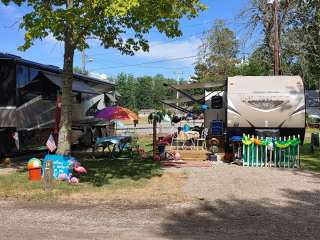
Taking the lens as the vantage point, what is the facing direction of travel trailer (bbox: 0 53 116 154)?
facing away from the viewer and to the right of the viewer

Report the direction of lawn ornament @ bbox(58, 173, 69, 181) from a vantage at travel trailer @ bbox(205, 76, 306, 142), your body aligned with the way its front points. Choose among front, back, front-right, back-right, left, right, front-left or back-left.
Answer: front-right

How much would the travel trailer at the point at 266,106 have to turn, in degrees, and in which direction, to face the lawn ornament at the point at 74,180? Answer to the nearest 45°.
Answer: approximately 45° to its right

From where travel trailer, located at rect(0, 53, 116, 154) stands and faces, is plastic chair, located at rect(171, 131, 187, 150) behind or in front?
in front
